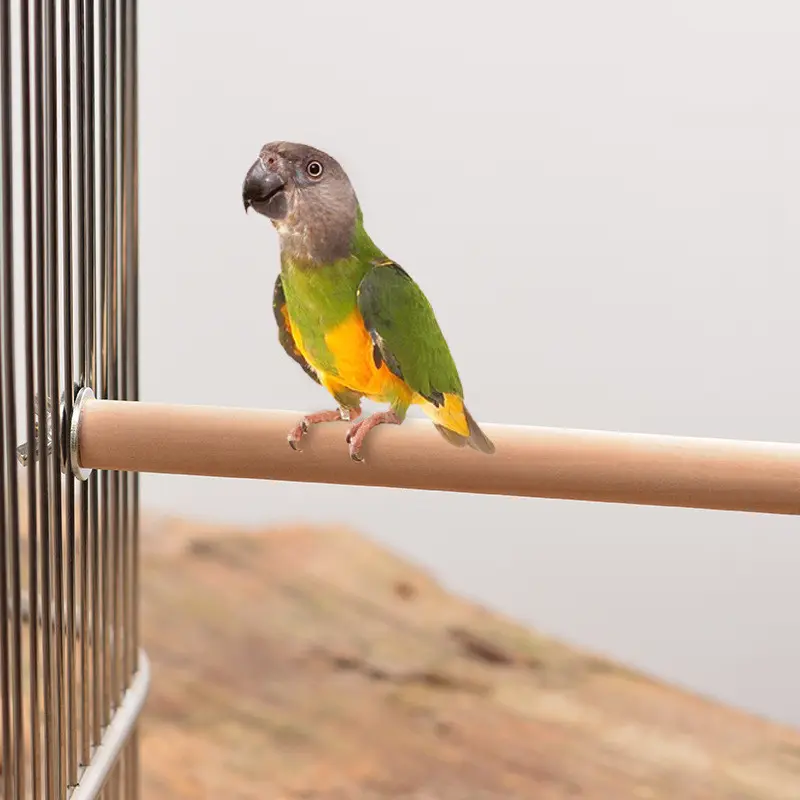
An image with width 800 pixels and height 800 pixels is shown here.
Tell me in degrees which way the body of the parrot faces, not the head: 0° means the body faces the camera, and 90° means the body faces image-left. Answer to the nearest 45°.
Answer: approximately 45°
